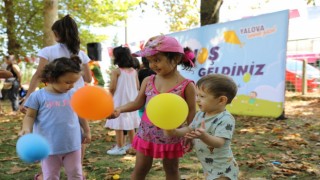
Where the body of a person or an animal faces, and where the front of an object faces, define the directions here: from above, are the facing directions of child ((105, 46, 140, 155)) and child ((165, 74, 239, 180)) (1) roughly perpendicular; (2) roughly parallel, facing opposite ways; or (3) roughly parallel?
roughly perpendicular

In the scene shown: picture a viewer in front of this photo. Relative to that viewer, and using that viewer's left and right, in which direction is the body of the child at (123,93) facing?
facing away from the viewer and to the left of the viewer

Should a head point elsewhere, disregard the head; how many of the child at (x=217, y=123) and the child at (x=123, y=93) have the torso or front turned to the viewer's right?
0

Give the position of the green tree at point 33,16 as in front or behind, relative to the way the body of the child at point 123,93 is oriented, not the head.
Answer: in front

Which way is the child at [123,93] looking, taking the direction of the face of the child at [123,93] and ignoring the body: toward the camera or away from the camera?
away from the camera

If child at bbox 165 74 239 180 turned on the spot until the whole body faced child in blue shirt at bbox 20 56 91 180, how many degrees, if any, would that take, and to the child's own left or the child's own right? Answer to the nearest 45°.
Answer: approximately 45° to the child's own right

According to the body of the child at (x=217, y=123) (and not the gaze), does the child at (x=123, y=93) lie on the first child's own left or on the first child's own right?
on the first child's own right

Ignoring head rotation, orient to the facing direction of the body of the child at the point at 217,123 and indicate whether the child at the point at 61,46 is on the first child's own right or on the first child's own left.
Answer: on the first child's own right

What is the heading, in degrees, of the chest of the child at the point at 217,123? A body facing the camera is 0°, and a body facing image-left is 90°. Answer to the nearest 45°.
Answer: approximately 45°
